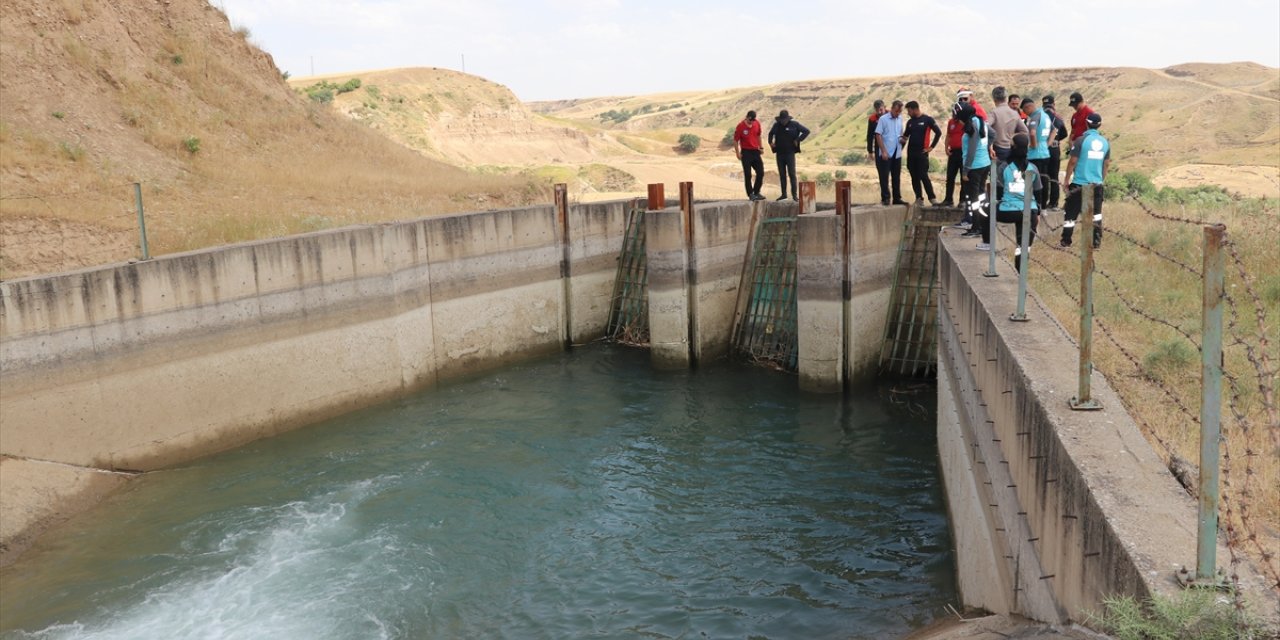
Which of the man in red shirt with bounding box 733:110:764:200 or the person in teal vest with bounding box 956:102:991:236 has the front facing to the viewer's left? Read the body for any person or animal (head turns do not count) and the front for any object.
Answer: the person in teal vest

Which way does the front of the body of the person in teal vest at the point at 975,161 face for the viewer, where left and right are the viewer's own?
facing to the left of the viewer

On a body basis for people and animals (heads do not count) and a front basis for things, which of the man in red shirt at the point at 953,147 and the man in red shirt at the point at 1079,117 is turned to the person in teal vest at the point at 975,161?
the man in red shirt at the point at 1079,117

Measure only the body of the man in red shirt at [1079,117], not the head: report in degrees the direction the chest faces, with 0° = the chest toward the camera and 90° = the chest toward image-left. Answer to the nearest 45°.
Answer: approximately 45°

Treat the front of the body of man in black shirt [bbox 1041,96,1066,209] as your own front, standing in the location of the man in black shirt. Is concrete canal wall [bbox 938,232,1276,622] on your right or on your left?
on your left
